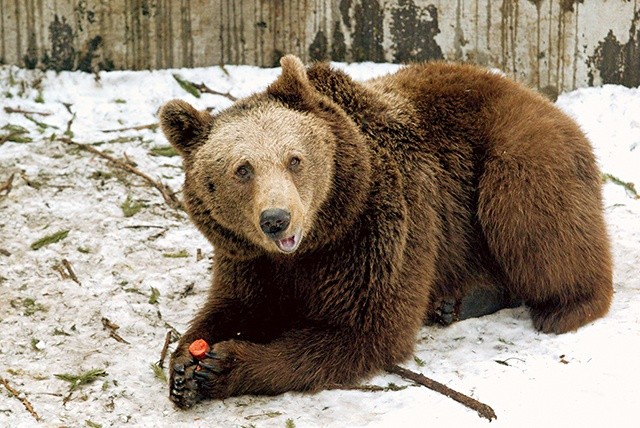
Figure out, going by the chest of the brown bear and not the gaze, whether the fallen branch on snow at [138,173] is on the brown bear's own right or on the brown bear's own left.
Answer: on the brown bear's own right

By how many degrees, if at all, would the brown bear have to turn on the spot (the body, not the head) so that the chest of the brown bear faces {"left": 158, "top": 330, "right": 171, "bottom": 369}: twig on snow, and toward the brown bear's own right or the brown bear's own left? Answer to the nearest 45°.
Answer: approximately 45° to the brown bear's own right

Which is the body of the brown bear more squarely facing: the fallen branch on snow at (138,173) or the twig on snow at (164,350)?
the twig on snow

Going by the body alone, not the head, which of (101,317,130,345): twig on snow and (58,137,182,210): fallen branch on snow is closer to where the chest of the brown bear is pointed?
the twig on snow

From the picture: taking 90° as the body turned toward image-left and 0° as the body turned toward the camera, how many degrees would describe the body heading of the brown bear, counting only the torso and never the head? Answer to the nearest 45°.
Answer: approximately 45°

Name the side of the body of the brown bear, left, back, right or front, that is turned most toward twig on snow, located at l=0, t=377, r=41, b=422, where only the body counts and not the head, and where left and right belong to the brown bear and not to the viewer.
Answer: front

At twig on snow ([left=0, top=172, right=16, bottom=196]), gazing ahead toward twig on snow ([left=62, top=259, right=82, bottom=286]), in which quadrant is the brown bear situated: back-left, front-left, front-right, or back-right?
front-left

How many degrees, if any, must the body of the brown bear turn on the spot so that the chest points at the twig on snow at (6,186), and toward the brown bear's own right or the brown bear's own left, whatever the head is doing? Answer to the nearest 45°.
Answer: approximately 90° to the brown bear's own right

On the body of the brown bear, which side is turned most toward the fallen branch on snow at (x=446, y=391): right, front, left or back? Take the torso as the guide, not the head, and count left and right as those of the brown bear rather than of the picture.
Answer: left

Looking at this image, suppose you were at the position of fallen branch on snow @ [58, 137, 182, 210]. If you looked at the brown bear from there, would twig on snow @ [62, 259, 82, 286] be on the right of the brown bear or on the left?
right

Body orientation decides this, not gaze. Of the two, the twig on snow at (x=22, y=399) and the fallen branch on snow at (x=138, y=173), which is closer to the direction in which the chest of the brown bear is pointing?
the twig on snow
